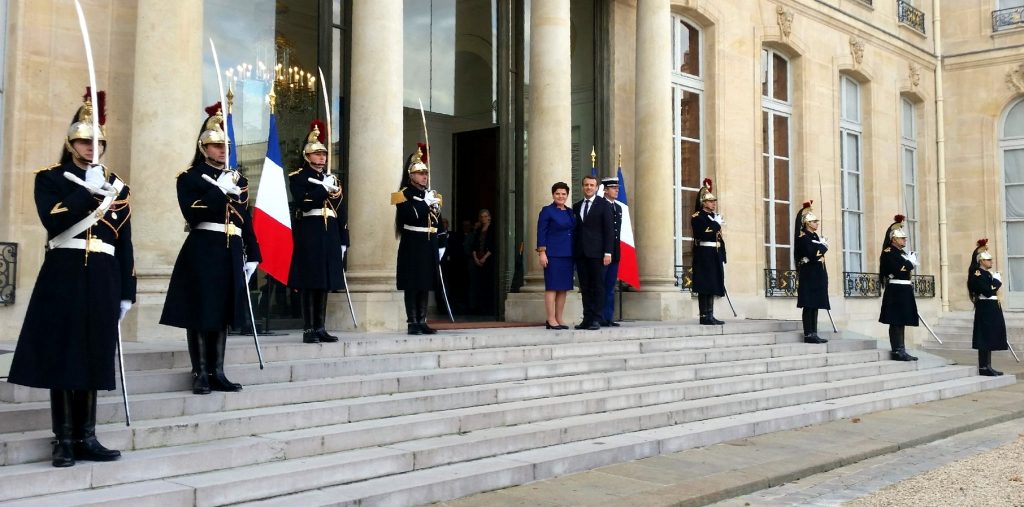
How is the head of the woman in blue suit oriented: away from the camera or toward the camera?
toward the camera

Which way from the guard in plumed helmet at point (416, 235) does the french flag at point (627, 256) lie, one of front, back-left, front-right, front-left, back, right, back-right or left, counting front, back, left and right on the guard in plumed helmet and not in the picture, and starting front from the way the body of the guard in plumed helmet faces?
left

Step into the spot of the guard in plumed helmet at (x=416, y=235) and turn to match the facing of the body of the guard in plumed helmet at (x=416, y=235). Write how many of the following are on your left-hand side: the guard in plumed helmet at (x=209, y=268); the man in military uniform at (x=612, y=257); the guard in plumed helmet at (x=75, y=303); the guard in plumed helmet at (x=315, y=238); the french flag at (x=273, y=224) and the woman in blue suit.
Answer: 2

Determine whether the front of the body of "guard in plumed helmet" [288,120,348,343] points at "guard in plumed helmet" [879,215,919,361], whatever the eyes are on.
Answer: no

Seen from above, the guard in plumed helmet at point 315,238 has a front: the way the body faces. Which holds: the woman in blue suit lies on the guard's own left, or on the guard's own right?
on the guard's own left

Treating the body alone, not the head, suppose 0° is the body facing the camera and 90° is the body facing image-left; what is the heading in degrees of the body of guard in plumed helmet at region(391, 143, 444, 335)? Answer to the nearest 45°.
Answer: approximately 315°

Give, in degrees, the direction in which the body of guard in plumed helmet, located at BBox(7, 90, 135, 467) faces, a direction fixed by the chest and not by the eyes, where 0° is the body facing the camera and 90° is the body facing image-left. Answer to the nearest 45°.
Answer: approximately 315°

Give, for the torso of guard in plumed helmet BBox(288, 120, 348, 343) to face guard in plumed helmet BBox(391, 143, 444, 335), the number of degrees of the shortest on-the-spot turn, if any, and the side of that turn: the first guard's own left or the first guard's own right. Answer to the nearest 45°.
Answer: approximately 90° to the first guard's own left

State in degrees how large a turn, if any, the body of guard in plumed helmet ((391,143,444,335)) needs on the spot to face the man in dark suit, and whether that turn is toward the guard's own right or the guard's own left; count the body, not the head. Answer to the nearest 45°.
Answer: approximately 90° to the guard's own left

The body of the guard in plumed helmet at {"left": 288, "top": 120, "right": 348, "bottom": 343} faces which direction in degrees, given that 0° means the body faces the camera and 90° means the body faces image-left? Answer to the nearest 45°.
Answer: approximately 315°

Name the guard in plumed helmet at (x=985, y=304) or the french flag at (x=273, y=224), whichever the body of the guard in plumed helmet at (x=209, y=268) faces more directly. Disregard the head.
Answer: the guard in plumed helmet

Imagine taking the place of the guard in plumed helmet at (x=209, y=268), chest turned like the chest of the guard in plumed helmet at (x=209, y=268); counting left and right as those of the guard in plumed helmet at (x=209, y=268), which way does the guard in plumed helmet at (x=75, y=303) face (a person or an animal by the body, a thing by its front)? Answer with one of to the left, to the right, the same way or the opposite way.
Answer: the same way

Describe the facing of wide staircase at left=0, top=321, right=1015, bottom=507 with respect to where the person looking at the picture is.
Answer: facing the viewer and to the right of the viewer

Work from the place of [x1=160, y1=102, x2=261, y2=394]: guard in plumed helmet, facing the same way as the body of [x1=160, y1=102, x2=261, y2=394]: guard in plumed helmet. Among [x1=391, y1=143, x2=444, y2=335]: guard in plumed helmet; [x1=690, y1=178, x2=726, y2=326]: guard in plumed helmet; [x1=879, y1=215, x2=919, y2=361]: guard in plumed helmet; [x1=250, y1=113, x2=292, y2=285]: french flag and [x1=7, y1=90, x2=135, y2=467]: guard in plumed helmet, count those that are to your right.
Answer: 1

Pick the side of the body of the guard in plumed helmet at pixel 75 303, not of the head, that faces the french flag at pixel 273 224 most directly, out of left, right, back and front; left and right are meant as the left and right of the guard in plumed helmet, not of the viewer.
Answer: left

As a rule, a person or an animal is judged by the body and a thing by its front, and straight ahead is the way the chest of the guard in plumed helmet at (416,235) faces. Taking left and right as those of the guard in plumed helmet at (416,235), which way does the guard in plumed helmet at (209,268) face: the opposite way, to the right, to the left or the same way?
the same way

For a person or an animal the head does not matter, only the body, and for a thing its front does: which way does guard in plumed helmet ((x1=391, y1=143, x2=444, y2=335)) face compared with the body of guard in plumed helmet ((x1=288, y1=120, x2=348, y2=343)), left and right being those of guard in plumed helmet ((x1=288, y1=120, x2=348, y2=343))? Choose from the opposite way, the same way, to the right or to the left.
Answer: the same way

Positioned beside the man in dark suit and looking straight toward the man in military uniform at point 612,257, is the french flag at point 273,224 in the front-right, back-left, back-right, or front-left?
back-left

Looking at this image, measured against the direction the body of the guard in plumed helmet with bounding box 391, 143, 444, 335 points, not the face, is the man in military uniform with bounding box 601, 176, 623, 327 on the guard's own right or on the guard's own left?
on the guard's own left

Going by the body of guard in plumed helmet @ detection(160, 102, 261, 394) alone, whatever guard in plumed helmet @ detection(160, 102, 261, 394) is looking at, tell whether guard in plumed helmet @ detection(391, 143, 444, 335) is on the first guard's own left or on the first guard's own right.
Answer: on the first guard's own left
